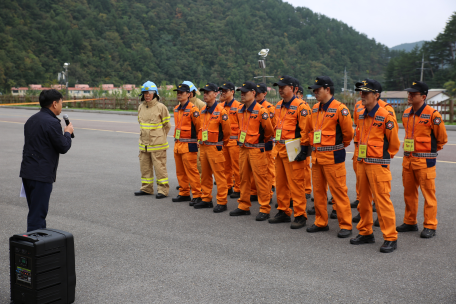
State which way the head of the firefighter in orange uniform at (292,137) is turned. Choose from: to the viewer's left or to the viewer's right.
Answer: to the viewer's left

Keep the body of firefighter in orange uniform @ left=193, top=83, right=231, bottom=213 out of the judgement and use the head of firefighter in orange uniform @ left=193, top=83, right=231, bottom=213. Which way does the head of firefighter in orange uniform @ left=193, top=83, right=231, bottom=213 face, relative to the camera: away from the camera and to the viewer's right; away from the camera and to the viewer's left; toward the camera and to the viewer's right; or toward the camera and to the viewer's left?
toward the camera and to the viewer's left

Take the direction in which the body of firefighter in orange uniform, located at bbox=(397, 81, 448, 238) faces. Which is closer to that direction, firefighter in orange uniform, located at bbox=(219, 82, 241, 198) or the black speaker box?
the black speaker box

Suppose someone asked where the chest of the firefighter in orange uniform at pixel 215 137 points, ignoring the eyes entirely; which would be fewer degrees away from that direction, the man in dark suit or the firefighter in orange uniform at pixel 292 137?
the man in dark suit

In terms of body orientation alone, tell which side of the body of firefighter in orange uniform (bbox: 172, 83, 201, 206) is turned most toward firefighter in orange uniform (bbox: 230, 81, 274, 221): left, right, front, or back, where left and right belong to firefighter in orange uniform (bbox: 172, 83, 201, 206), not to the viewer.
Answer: left

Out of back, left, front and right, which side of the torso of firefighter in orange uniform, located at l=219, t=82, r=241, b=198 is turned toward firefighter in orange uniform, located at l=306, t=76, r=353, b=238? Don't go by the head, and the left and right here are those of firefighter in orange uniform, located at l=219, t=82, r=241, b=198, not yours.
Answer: left

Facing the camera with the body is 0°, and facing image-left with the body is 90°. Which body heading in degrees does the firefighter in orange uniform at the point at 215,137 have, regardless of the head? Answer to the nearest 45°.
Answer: approximately 45°

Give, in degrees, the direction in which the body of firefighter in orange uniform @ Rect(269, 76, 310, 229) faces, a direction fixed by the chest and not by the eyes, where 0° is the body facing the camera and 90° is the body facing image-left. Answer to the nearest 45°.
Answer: approximately 45°

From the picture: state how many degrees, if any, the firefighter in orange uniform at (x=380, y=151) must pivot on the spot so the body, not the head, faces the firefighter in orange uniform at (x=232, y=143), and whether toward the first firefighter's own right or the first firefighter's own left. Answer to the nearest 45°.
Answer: approximately 90° to the first firefighter's own right

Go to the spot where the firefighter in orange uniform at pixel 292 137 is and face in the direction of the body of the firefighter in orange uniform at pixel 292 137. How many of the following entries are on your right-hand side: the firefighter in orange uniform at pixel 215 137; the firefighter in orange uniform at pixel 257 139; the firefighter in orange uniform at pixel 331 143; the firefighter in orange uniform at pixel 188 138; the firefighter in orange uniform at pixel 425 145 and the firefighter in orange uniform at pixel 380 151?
3

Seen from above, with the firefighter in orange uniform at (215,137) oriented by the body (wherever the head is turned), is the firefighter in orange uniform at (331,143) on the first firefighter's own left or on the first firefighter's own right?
on the first firefighter's own left

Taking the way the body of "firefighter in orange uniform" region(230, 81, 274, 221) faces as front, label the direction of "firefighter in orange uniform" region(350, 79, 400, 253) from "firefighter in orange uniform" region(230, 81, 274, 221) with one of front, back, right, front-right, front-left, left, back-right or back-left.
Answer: left

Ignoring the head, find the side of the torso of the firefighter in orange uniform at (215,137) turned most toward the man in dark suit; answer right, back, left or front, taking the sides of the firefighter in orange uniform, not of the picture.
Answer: front

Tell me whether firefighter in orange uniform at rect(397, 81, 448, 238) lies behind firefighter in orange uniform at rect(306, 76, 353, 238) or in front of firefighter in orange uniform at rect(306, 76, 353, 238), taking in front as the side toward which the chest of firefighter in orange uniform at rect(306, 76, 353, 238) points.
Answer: behind

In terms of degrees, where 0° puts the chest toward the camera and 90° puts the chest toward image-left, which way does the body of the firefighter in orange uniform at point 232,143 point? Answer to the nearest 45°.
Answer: approximately 45°

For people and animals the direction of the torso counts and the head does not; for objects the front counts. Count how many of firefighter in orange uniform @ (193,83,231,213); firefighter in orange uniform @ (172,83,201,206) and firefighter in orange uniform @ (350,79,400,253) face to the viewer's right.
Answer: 0

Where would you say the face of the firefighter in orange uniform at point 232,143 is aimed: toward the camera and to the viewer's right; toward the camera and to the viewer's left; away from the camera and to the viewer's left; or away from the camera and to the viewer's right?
toward the camera and to the viewer's left
